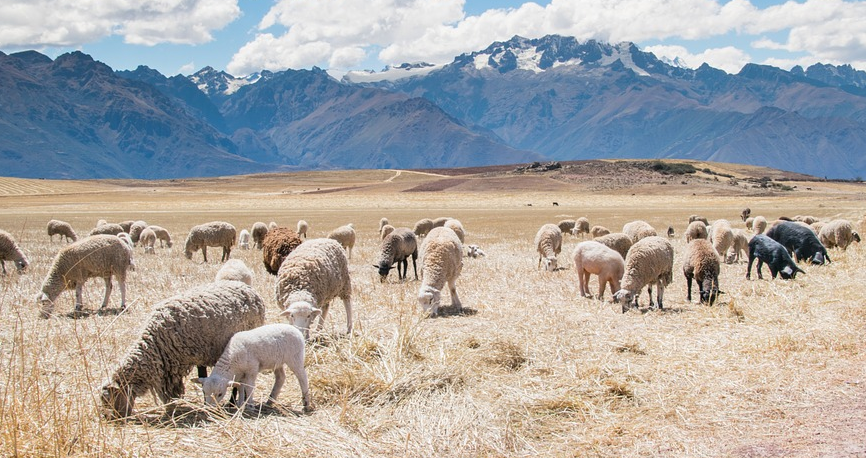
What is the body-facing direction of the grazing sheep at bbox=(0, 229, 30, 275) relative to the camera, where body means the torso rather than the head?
to the viewer's right

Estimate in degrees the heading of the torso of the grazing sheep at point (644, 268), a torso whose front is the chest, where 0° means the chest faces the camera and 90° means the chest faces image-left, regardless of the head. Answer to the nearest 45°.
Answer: approximately 45°

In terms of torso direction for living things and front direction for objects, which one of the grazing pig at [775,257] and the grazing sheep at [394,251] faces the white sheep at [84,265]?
the grazing sheep at [394,251]

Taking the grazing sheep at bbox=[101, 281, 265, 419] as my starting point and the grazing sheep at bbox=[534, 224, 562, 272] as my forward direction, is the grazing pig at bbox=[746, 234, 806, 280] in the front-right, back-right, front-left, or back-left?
front-right

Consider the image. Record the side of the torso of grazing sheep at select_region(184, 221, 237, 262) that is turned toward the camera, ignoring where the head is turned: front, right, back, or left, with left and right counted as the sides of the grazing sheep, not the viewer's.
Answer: left

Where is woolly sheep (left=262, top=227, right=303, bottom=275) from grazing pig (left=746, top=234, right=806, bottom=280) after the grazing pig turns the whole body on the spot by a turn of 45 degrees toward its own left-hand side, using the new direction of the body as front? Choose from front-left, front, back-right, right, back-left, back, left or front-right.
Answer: back

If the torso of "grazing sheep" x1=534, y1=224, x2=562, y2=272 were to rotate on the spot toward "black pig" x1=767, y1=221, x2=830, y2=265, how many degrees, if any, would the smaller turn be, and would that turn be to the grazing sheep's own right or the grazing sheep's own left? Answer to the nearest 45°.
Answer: approximately 90° to the grazing sheep's own left

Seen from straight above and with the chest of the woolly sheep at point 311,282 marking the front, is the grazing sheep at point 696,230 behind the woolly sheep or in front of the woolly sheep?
behind

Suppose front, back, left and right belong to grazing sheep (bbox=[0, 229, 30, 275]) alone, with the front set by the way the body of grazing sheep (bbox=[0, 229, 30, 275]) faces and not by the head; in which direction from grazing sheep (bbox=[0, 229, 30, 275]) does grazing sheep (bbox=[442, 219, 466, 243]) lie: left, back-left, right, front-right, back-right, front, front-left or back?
front

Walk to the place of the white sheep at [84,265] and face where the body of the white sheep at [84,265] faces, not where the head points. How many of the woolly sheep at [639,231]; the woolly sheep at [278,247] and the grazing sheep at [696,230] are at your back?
3

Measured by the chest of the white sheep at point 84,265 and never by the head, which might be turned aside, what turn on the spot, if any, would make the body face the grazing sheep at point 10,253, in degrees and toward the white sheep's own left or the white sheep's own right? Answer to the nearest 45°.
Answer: approximately 90° to the white sheep's own right

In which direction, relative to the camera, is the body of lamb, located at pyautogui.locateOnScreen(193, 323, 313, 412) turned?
to the viewer's left

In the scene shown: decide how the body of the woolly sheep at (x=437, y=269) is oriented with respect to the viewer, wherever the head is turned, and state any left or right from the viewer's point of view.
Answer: facing the viewer and to the left of the viewer

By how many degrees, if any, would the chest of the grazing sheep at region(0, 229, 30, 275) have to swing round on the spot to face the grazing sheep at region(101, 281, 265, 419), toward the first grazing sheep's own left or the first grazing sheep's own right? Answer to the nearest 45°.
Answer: approximately 90° to the first grazing sheep's own right

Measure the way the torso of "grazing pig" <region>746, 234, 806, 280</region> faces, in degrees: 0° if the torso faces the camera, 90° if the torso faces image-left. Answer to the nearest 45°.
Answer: approximately 270°

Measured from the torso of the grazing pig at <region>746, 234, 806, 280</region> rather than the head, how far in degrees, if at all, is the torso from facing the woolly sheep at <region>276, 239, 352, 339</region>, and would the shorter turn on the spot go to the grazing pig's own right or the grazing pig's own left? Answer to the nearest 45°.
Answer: approximately 135° to the grazing pig's own right

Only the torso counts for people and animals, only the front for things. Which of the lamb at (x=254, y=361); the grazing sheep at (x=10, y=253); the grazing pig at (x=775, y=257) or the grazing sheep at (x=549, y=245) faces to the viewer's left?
the lamb

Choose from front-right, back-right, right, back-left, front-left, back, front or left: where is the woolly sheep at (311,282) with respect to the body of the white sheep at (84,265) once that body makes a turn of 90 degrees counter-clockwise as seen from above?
front-left
